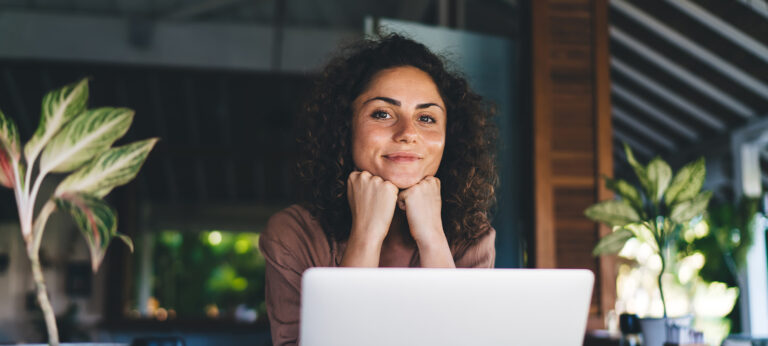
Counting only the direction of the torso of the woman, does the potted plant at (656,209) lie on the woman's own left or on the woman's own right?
on the woman's own left

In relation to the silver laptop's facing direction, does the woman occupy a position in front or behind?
in front

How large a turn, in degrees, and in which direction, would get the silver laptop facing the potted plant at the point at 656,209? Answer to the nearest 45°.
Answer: approximately 45° to its right

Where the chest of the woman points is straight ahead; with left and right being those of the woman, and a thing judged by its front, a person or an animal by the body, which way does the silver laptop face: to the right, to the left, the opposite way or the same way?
the opposite way

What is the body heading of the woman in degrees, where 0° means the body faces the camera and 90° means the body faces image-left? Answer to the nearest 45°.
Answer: approximately 0°

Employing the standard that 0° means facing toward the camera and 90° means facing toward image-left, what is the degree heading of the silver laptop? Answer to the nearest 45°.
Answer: approximately 180°

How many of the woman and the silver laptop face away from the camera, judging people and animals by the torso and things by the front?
1

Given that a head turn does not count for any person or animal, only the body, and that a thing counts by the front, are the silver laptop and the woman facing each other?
yes

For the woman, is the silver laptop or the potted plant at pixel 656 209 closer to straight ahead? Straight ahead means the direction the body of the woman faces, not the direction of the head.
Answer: the silver laptop

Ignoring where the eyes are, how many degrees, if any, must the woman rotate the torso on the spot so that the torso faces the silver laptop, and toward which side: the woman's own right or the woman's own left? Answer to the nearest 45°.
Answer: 0° — they already face it
